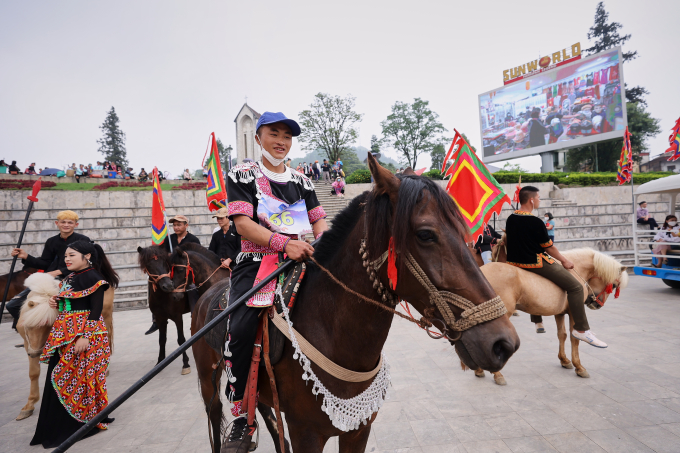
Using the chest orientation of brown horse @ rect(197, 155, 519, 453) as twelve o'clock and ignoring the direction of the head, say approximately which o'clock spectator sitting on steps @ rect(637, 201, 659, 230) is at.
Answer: The spectator sitting on steps is roughly at 9 o'clock from the brown horse.

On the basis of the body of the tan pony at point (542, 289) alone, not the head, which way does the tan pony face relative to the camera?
to the viewer's right

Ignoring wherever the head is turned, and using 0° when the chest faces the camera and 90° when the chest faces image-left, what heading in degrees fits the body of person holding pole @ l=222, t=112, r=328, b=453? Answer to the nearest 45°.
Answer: approximately 315°

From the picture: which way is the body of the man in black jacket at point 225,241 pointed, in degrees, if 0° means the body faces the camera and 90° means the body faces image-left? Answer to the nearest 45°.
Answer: approximately 45°

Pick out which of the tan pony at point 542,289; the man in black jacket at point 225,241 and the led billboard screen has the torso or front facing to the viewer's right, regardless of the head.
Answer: the tan pony

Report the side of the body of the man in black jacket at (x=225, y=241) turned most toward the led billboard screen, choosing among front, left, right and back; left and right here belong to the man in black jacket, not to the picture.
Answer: back

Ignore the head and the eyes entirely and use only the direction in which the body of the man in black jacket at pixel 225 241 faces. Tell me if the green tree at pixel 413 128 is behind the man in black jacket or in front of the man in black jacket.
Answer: behind

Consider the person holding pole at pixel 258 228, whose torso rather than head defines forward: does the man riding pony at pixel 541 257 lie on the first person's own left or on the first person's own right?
on the first person's own left

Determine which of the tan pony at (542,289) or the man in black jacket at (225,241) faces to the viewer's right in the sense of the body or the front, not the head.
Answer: the tan pony

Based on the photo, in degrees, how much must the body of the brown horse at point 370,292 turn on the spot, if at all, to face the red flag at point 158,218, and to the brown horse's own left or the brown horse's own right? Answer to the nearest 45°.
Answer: approximately 180°

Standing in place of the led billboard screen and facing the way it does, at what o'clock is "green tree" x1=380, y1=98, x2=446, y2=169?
The green tree is roughly at 3 o'clock from the led billboard screen.

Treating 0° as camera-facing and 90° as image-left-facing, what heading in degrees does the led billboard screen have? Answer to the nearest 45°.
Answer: approximately 45°

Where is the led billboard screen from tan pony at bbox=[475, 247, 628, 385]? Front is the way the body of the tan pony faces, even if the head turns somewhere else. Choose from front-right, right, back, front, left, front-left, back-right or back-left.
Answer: left
